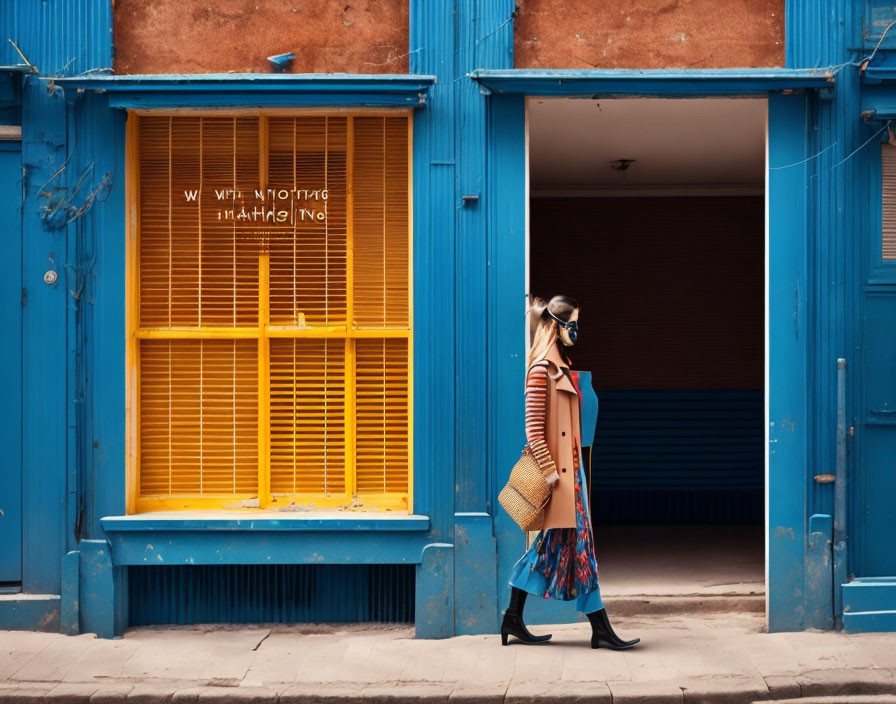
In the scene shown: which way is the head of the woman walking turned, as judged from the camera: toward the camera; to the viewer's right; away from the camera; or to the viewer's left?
to the viewer's right

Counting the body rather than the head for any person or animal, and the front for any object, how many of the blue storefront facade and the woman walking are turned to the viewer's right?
1

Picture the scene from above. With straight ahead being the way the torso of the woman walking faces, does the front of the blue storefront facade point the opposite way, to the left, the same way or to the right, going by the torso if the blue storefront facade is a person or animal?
to the right

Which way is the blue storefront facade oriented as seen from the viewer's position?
toward the camera

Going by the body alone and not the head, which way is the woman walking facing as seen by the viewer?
to the viewer's right

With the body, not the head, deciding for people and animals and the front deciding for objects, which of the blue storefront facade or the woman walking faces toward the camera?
the blue storefront facade
